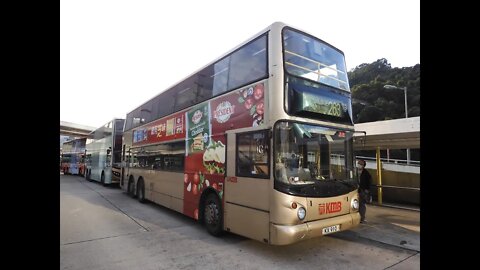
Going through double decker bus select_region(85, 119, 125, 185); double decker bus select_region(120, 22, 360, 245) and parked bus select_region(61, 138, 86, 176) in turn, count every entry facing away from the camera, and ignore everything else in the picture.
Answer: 0

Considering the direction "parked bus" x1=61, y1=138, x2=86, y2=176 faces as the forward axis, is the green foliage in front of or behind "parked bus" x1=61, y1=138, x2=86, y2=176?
in front

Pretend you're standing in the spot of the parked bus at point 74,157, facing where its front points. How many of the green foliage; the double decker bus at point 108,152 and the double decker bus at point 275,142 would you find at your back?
0

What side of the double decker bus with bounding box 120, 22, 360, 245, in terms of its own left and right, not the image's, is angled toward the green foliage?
left

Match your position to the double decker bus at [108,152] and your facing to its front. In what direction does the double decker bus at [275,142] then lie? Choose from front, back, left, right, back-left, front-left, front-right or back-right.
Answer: front-right

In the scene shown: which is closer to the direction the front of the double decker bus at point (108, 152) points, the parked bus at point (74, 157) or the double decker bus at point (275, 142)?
the double decker bus

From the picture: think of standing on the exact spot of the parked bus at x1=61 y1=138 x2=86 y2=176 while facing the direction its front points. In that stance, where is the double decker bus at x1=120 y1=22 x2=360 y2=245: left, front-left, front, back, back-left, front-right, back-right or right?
front-right

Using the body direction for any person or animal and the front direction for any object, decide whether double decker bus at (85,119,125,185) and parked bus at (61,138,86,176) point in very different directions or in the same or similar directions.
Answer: same or similar directions

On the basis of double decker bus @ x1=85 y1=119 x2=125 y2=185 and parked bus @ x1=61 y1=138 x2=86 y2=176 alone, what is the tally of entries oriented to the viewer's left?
0

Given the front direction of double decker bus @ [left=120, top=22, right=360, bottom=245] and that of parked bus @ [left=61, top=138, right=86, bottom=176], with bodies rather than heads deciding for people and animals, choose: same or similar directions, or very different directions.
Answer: same or similar directions

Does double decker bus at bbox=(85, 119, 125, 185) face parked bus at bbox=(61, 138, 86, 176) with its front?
no

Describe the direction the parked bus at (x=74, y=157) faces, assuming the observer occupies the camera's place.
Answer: facing the viewer and to the right of the viewer

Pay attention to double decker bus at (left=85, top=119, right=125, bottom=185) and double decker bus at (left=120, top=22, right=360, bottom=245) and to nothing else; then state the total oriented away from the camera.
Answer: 0

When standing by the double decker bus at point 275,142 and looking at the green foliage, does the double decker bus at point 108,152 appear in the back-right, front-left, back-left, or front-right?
front-left

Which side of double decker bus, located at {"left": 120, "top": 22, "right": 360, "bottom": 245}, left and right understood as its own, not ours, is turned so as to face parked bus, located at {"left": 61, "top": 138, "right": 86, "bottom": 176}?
back

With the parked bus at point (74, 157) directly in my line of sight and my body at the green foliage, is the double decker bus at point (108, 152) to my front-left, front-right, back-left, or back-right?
front-left

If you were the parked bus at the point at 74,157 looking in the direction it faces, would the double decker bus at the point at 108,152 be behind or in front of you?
in front

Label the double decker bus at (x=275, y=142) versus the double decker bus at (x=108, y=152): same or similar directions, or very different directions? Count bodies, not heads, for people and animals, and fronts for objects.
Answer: same or similar directions

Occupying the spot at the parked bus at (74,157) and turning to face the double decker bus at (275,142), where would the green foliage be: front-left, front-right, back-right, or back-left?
front-left
